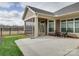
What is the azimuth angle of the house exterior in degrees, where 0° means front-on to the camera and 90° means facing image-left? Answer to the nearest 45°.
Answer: approximately 45°
